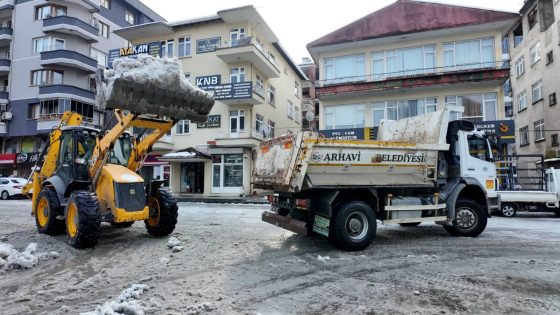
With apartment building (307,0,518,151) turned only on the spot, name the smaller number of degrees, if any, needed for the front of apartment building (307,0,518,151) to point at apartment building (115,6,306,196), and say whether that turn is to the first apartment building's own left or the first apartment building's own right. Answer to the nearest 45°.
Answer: approximately 90° to the first apartment building's own right

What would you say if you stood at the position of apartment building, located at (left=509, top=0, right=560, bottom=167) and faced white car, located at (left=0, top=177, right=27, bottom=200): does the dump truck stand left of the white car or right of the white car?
left

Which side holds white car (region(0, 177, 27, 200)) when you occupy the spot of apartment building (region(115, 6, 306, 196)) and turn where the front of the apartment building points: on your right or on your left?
on your right

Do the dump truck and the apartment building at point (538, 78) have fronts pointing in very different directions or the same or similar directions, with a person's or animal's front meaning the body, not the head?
very different directions

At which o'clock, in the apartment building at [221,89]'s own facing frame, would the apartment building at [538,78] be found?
the apartment building at [538,78] is roughly at 8 o'clock from the apartment building at [221,89].

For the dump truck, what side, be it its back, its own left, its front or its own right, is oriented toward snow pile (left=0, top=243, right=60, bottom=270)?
back

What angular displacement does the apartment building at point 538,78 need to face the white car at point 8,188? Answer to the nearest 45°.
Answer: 0° — it already faces it

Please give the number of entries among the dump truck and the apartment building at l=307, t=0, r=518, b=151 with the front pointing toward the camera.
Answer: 1

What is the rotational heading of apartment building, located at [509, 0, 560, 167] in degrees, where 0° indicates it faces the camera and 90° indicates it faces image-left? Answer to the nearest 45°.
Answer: approximately 45°

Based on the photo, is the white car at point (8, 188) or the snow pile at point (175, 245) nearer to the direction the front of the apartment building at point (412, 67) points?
the snow pile

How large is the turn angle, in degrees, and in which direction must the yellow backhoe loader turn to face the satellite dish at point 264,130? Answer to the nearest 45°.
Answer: approximately 90° to its left

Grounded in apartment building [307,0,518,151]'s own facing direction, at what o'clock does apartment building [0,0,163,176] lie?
apartment building [0,0,163,176] is roughly at 3 o'clock from apartment building [307,0,518,151].
